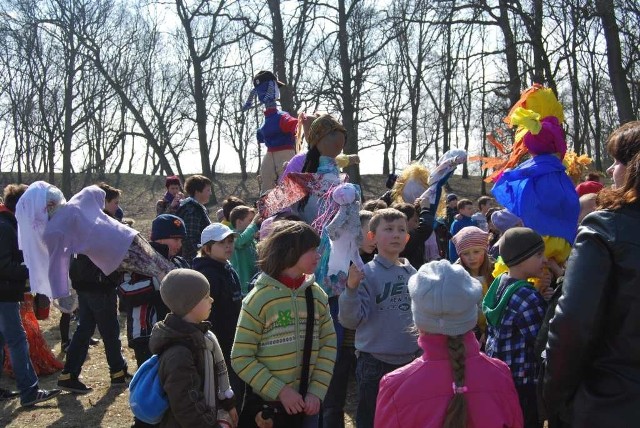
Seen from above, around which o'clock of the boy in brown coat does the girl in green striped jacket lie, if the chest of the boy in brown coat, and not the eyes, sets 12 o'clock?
The girl in green striped jacket is roughly at 12 o'clock from the boy in brown coat.

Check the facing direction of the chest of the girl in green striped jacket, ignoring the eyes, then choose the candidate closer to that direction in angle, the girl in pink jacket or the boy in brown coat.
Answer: the girl in pink jacket

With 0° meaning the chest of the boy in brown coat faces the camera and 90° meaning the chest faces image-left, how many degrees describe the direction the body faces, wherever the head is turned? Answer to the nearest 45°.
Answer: approximately 270°

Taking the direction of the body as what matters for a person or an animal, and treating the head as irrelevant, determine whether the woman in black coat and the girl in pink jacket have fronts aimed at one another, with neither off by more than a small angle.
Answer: no

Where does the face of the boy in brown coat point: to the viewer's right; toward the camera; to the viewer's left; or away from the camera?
to the viewer's right

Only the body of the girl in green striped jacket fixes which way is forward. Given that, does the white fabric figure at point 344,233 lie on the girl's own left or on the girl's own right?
on the girl's own left

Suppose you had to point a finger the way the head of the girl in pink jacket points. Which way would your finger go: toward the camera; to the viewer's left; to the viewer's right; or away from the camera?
away from the camera

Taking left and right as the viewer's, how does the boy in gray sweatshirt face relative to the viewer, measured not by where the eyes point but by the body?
facing the viewer and to the right of the viewer

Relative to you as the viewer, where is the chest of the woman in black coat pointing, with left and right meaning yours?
facing away from the viewer and to the left of the viewer

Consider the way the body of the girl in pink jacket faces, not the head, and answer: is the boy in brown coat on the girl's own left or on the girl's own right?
on the girl's own left

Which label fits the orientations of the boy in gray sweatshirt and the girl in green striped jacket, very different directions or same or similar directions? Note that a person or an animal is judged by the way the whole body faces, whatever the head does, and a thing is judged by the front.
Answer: same or similar directions

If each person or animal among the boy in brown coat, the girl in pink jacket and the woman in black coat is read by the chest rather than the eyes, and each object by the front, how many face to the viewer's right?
1

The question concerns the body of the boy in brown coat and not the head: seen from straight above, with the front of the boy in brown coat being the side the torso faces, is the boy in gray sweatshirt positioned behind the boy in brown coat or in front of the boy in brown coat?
in front

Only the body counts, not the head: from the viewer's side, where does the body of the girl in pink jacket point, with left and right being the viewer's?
facing away from the viewer

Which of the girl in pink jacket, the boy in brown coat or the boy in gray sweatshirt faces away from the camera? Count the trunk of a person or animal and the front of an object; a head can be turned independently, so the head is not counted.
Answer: the girl in pink jacket

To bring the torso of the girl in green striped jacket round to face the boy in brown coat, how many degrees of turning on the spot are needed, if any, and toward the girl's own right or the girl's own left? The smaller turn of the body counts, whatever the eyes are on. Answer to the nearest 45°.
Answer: approximately 135° to the girl's own right
